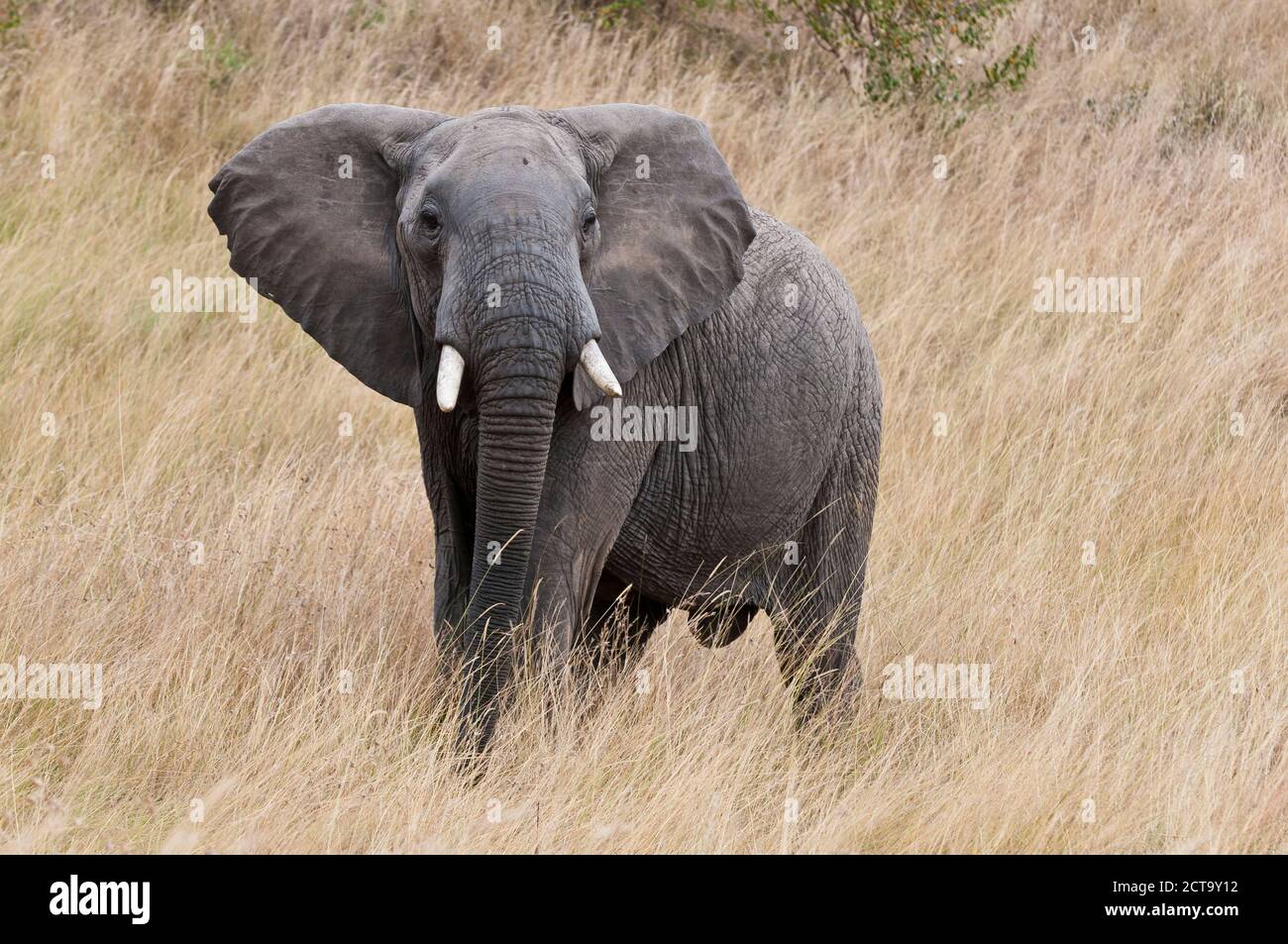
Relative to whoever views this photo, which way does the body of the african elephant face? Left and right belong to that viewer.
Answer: facing the viewer and to the left of the viewer

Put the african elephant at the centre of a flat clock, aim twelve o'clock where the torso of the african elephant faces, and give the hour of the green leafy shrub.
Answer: The green leafy shrub is roughly at 5 o'clock from the african elephant.
